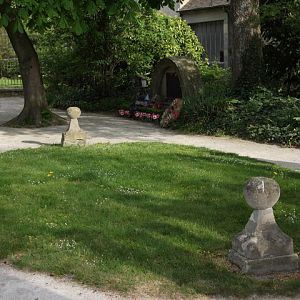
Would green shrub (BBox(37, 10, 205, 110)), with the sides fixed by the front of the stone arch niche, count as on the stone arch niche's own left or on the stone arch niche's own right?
on the stone arch niche's own right

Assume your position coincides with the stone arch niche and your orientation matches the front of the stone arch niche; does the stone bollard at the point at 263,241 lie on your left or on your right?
on your left

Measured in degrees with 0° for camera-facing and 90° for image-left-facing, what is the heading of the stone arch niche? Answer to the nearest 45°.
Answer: approximately 45°

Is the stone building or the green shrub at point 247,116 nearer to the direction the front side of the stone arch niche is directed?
the green shrub

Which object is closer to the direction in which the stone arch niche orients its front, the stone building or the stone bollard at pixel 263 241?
the stone bollard

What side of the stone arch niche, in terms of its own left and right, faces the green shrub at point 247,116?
left

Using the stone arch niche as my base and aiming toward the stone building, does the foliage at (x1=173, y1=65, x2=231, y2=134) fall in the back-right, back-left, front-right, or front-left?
back-right

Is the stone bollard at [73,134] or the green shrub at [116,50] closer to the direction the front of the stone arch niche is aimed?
the stone bollard

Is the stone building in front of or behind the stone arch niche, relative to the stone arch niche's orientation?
behind
